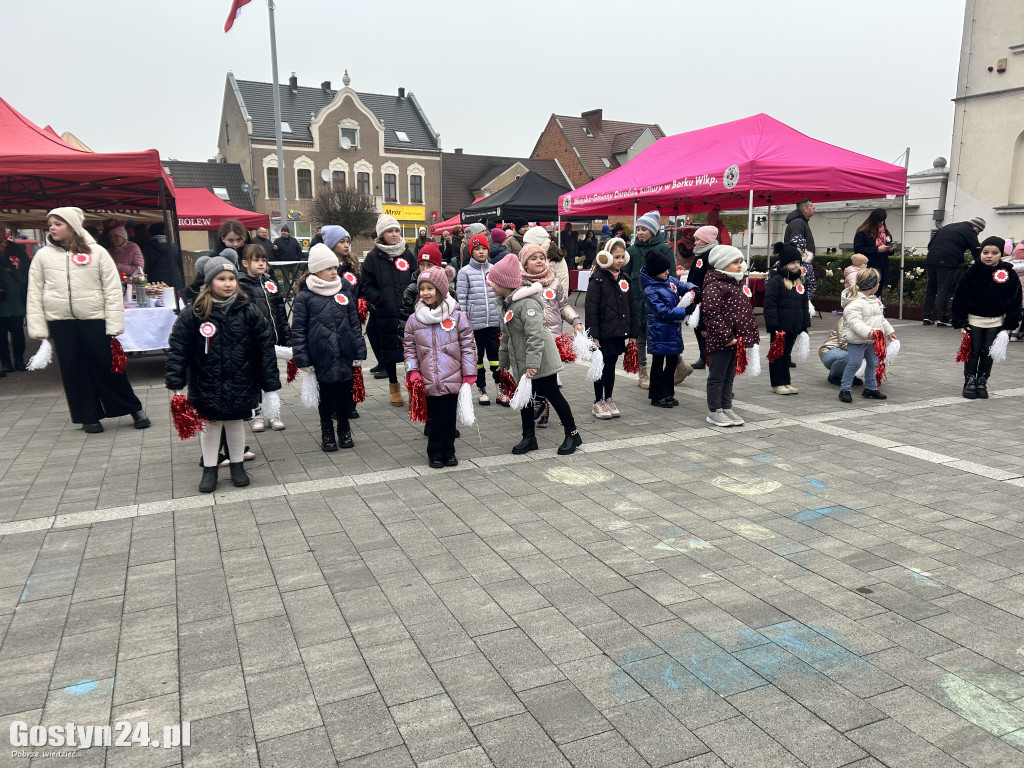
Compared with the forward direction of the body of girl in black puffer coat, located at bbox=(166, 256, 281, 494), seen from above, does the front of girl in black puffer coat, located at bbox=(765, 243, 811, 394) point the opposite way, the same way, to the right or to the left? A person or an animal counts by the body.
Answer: the same way

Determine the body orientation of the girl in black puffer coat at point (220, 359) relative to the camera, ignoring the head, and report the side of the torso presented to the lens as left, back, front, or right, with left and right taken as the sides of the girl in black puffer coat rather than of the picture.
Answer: front

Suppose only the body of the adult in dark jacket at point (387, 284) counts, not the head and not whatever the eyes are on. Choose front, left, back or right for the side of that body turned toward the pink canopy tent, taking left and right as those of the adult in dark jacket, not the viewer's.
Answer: left

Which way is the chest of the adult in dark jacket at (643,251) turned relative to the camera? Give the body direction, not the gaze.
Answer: toward the camera

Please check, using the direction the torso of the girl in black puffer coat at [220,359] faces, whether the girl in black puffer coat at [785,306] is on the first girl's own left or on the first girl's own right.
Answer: on the first girl's own left

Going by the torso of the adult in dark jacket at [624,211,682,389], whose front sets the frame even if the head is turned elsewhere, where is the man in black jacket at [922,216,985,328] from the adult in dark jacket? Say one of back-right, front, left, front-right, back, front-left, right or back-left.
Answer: back-left

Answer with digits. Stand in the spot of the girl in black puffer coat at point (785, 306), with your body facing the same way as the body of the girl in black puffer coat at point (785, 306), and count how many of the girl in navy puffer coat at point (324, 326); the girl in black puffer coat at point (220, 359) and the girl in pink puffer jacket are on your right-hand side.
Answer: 3

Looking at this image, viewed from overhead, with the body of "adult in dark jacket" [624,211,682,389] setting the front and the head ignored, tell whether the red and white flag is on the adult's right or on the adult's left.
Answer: on the adult's right

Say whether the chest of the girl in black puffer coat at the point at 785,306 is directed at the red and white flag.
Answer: no

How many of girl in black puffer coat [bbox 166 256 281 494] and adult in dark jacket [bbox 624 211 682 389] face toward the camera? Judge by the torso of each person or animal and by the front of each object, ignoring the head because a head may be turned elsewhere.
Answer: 2

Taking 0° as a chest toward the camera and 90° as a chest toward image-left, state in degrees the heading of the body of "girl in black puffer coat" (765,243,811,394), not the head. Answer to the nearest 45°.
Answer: approximately 315°

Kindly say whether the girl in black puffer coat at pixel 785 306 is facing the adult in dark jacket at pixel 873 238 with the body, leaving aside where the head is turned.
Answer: no

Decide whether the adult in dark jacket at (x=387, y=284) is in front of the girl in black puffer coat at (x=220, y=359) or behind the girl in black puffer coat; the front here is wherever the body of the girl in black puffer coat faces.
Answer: behind

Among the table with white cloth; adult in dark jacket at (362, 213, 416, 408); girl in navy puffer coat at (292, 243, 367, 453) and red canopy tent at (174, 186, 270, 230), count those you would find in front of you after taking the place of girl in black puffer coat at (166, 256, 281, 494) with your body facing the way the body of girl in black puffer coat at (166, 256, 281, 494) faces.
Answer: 0

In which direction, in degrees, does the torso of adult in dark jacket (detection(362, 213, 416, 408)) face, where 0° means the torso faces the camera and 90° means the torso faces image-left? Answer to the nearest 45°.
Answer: approximately 315°
